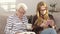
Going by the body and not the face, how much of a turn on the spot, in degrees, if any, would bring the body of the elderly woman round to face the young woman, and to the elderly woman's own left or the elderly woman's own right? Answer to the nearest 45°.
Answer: approximately 45° to the elderly woman's own left

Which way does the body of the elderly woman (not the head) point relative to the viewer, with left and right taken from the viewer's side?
facing the viewer and to the right of the viewer
